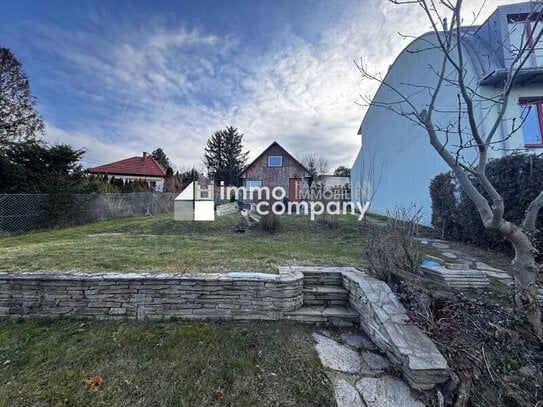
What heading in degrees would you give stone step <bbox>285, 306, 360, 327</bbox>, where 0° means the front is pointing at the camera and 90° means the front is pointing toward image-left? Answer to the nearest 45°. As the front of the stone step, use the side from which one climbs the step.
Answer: approximately 0°

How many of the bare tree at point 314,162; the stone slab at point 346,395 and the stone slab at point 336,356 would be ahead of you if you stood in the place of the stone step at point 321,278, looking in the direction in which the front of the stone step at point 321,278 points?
2

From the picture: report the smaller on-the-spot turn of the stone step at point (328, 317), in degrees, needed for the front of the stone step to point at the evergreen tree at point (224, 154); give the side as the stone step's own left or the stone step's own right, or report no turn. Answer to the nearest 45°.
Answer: approximately 135° to the stone step's own right

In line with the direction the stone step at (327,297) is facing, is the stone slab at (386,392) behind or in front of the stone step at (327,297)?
in front

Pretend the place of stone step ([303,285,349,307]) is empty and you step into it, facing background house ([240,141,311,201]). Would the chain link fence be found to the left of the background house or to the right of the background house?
left

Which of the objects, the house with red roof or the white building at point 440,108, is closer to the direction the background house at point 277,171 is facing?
the white building

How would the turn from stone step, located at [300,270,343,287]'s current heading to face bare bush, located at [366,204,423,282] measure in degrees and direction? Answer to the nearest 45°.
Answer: approximately 90° to its left

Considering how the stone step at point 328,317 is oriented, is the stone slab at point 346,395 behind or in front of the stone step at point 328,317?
in front

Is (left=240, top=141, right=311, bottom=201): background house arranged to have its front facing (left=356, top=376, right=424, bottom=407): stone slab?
yes

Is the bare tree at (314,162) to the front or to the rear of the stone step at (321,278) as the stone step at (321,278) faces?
to the rear
